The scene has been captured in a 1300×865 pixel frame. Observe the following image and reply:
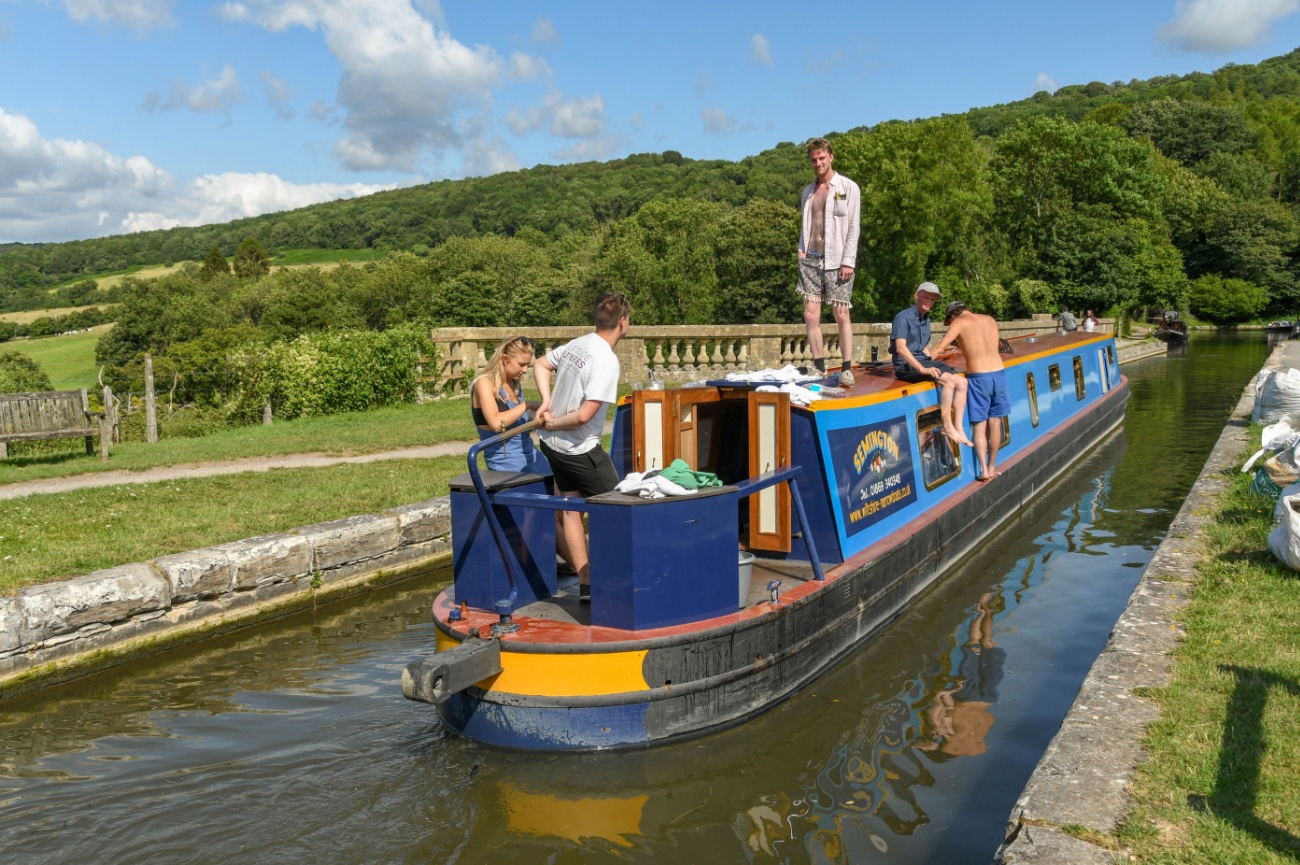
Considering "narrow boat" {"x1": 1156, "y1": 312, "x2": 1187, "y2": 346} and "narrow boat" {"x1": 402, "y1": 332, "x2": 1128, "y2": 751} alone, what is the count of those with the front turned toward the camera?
1

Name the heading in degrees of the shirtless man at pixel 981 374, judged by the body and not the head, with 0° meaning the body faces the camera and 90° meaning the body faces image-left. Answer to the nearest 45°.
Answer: approximately 135°

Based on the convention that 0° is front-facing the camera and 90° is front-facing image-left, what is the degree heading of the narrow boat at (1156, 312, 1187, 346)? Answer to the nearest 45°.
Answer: approximately 0°

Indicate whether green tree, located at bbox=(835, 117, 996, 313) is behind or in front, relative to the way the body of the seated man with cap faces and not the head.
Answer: behind

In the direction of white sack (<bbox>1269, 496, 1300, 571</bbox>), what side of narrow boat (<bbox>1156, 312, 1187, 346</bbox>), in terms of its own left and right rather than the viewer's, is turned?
front

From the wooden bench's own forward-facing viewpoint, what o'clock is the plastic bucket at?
The plastic bucket is roughly at 1 o'clock from the wooden bench.

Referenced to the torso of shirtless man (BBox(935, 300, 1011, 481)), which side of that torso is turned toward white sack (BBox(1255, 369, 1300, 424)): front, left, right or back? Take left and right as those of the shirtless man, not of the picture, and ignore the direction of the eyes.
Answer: right

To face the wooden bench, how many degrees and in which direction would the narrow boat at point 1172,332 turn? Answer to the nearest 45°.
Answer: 0° — it already faces it

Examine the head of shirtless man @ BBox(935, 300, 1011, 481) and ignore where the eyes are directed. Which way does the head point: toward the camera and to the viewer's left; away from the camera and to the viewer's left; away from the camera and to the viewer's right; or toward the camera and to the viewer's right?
away from the camera and to the viewer's left

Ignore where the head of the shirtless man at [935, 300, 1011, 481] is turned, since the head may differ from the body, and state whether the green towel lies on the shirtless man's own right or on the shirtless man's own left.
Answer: on the shirtless man's own left

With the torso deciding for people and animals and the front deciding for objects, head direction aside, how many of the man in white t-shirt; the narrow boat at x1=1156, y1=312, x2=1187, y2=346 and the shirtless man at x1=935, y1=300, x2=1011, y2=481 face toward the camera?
1

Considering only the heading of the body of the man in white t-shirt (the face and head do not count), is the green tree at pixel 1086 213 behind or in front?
in front

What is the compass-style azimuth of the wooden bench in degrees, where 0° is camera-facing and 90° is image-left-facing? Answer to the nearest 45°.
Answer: approximately 315°
